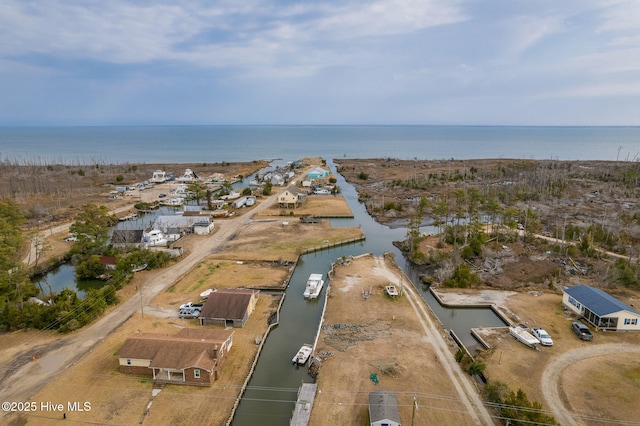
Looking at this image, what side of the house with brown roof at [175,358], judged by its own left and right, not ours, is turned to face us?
front

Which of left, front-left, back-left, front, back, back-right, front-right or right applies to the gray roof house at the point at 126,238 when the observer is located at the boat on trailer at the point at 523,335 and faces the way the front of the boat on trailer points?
back-right

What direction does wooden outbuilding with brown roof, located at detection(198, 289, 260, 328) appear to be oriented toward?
toward the camera

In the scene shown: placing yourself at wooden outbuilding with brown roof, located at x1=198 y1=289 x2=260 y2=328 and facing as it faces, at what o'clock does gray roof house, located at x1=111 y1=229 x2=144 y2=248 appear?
The gray roof house is roughly at 5 o'clock from the wooden outbuilding with brown roof.

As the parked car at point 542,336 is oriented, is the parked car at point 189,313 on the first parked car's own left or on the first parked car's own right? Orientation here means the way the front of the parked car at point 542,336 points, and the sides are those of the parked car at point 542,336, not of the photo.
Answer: on the first parked car's own right

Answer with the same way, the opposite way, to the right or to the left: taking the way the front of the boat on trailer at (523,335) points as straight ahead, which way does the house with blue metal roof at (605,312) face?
to the right

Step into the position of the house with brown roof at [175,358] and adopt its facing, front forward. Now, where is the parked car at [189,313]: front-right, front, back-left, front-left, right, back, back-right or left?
back

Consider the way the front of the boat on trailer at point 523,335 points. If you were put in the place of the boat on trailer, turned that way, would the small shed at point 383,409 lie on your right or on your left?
on your right

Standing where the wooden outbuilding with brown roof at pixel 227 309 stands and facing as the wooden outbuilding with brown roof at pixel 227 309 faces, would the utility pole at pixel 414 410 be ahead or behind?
ahead

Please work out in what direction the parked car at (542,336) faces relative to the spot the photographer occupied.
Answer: facing the viewer and to the right of the viewer

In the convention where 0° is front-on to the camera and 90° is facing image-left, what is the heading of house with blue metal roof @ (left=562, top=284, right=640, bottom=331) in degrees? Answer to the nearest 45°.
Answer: approximately 45°

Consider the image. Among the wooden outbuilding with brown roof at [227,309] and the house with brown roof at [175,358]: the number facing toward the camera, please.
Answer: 2

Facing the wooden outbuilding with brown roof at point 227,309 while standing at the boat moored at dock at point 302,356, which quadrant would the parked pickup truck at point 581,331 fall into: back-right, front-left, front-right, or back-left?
back-right

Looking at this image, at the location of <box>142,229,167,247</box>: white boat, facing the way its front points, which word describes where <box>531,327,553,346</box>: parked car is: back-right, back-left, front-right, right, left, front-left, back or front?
front

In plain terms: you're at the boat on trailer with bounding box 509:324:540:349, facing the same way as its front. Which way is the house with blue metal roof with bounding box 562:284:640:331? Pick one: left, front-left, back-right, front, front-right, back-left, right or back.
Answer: left
